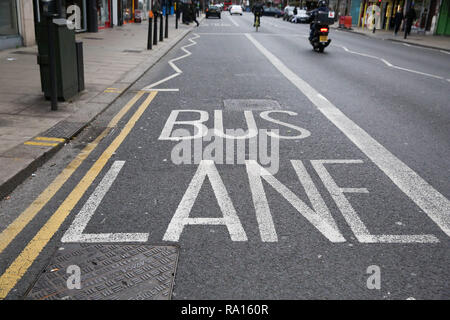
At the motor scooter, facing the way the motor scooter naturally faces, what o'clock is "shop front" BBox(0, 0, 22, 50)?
The shop front is roughly at 8 o'clock from the motor scooter.

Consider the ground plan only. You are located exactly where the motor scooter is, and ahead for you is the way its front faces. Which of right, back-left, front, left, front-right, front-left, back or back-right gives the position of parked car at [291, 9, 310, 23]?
front

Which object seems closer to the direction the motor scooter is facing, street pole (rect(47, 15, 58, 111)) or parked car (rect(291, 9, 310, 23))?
the parked car

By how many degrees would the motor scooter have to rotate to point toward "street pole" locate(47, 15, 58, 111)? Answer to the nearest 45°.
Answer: approximately 180°

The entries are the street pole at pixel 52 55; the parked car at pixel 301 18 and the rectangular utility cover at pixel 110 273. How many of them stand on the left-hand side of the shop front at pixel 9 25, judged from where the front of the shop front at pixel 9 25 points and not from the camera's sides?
1

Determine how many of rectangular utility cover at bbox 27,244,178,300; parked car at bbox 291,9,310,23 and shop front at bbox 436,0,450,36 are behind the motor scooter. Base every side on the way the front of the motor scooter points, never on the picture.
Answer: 1

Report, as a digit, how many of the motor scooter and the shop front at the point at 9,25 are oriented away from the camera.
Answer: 1

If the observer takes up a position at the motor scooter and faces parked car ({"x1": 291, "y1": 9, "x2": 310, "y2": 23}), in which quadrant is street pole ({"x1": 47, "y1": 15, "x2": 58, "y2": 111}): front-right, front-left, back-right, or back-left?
back-left

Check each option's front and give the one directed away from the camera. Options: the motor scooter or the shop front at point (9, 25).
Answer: the motor scooter

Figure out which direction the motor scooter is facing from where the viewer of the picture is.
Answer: facing away from the viewer

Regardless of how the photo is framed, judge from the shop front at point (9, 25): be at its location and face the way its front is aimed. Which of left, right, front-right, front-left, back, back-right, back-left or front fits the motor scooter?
front-left

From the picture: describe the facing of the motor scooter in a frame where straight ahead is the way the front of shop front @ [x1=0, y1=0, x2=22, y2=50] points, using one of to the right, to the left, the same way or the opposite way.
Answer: to the left

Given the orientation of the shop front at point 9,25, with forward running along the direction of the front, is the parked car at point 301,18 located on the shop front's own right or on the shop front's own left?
on the shop front's own left

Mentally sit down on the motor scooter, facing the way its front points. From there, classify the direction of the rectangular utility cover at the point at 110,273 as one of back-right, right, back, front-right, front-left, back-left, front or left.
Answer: back

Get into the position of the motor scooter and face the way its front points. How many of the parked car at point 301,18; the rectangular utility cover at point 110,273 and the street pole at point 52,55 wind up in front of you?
1

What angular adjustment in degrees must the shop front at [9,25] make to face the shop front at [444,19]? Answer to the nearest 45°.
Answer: approximately 45° to its left
